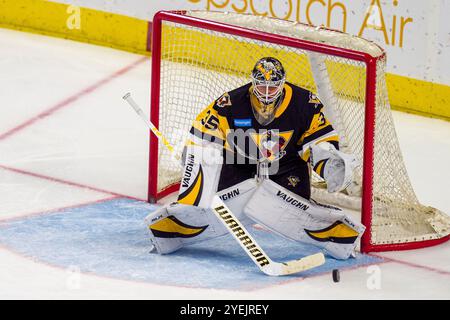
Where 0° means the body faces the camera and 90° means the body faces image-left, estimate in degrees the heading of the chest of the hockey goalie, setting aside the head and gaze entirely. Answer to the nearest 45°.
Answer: approximately 0°

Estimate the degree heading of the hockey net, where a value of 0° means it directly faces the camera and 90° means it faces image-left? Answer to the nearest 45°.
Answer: approximately 45°
